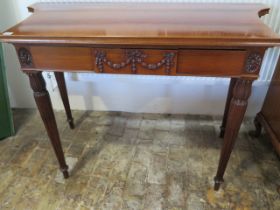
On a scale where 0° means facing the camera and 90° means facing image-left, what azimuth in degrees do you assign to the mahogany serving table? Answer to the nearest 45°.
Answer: approximately 0°
